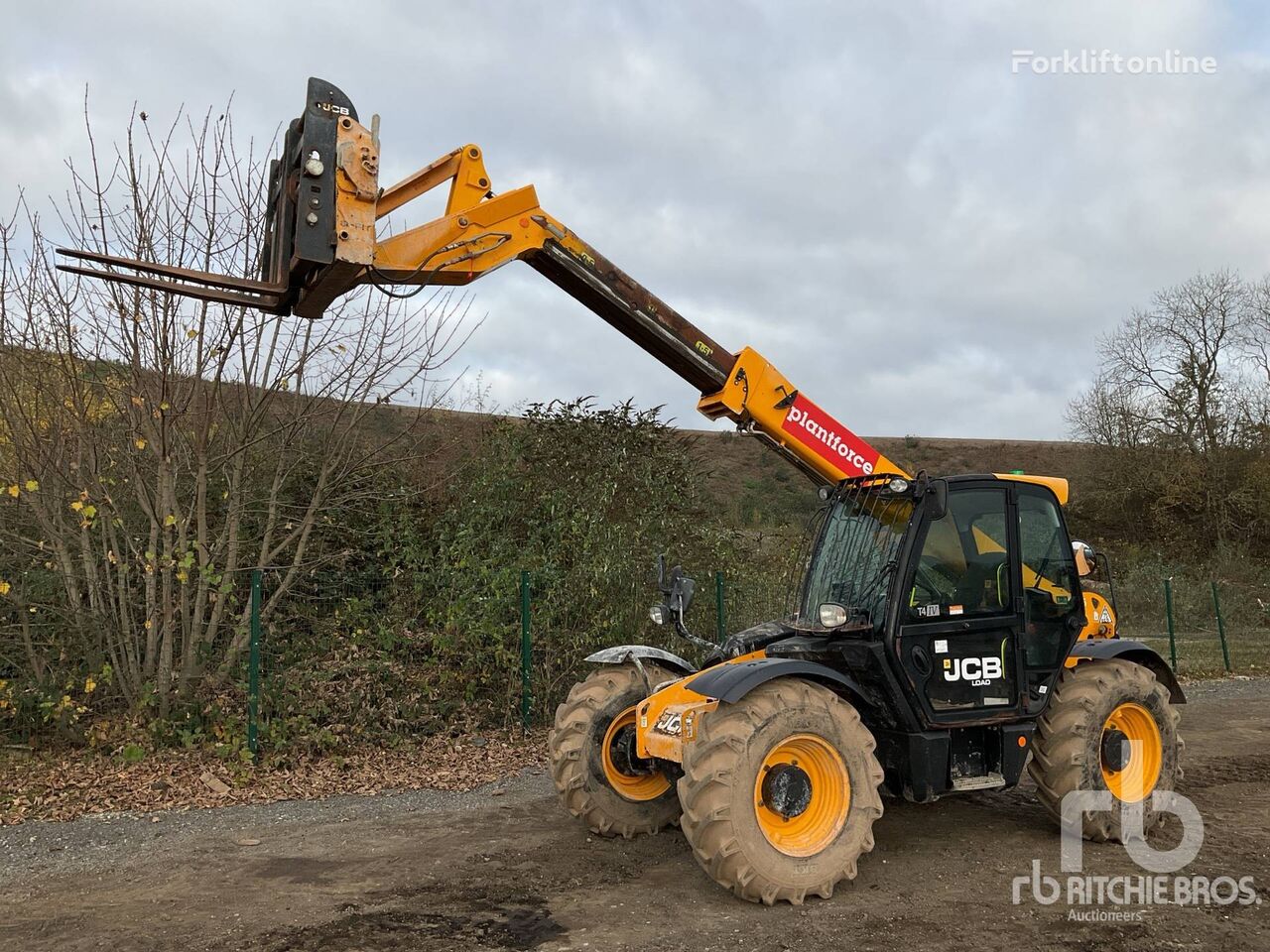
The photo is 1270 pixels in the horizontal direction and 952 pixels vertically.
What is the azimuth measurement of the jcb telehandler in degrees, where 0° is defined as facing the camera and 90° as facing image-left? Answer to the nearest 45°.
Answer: approximately 45°

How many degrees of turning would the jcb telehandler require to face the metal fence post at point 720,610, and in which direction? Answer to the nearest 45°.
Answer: approximately 135° to its right

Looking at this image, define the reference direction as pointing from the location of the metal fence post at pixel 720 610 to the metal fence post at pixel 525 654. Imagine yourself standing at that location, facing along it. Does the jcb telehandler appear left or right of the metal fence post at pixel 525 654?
left

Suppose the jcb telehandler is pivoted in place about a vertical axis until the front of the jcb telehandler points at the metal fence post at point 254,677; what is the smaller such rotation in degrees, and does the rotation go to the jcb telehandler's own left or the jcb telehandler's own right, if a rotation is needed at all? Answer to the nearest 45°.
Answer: approximately 90° to the jcb telehandler's own right

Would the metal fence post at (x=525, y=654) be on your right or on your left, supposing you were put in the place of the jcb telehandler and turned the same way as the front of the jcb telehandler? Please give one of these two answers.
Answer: on your right
